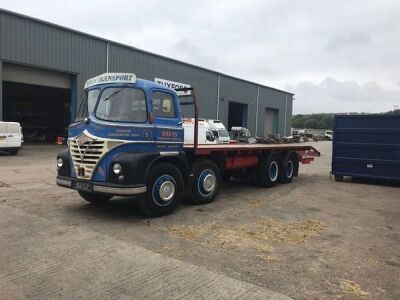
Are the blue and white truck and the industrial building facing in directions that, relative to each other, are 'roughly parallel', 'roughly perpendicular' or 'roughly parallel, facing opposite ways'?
roughly perpendicular

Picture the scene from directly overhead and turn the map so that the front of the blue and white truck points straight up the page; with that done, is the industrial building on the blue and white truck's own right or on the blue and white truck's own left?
on the blue and white truck's own right

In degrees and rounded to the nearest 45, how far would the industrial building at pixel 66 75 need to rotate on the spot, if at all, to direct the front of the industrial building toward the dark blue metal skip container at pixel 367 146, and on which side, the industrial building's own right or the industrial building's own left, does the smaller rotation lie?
0° — it already faces it

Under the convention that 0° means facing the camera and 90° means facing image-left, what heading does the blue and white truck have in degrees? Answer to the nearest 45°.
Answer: approximately 45°

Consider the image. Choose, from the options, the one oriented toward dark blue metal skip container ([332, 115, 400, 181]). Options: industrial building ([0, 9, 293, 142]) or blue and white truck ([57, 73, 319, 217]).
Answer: the industrial building

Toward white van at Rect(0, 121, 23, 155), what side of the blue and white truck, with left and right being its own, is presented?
right

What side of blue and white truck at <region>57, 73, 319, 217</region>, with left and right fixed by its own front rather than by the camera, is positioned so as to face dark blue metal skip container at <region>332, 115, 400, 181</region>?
back

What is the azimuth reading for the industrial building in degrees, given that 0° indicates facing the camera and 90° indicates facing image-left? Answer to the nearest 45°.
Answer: approximately 315°
